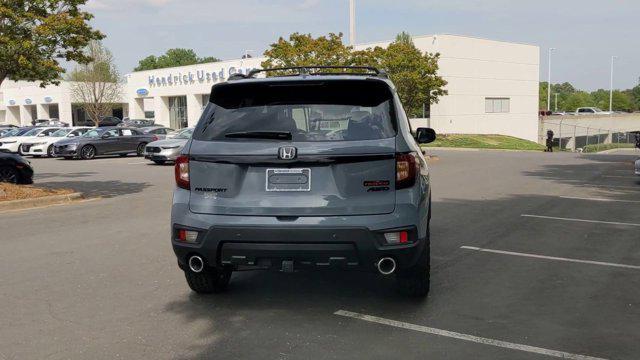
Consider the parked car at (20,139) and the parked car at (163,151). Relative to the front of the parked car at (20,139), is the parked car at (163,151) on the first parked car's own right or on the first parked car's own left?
on the first parked car's own left

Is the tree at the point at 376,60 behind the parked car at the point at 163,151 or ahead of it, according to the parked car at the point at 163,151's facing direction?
behind

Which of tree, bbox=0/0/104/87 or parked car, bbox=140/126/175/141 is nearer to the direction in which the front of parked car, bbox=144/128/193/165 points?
the tree

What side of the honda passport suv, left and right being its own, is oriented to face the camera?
back

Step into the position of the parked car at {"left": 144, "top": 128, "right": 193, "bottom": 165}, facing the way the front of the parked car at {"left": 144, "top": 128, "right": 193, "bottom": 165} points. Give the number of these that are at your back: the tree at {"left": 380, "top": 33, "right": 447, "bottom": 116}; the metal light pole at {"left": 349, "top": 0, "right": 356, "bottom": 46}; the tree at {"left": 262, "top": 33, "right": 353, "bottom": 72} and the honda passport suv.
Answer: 3

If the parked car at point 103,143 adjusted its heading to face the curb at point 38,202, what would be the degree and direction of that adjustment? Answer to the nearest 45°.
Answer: approximately 45° to its left

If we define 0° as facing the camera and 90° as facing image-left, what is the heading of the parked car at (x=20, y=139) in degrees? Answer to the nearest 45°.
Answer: approximately 45°

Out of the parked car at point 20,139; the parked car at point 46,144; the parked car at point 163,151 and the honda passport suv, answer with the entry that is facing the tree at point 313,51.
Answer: the honda passport suv

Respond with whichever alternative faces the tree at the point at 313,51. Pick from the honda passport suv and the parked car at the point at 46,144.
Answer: the honda passport suv

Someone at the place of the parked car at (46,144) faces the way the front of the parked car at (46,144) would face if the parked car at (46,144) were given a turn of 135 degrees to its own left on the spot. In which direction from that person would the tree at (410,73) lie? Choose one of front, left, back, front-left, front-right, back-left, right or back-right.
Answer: front

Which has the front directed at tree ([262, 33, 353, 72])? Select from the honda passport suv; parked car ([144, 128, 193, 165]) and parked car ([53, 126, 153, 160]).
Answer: the honda passport suv

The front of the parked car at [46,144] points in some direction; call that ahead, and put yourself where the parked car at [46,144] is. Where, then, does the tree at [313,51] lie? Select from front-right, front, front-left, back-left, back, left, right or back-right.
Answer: back-left
